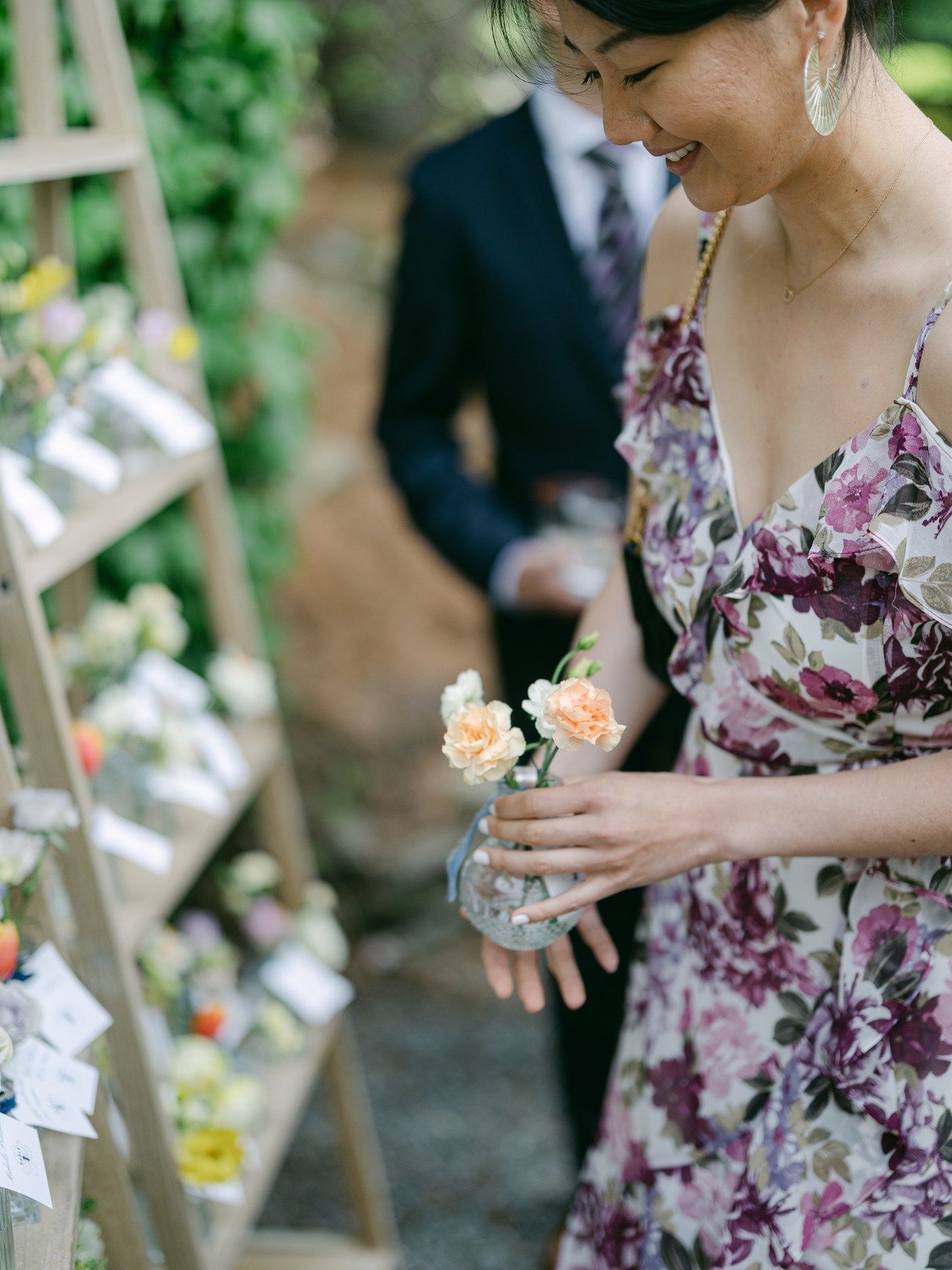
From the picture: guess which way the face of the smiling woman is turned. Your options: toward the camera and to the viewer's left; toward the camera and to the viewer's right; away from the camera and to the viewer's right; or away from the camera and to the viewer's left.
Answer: toward the camera and to the viewer's left

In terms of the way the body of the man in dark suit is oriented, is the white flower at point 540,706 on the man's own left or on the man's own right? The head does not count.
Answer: on the man's own right

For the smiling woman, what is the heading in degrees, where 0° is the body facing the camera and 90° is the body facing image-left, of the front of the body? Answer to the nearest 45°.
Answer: approximately 45°

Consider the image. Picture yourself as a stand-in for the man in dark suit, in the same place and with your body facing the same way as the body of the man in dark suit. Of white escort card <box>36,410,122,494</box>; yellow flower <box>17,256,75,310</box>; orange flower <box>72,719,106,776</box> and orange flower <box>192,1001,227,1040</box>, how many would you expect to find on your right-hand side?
4

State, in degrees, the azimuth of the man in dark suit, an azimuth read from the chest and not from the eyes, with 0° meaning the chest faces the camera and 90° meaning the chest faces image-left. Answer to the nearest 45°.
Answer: approximately 315°

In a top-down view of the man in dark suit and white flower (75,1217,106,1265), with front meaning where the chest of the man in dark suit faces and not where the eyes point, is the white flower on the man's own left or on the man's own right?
on the man's own right

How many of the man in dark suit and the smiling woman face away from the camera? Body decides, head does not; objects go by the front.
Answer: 0

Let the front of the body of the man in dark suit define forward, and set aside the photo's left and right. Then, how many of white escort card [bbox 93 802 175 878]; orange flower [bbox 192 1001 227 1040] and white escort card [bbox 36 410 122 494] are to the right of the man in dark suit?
3
